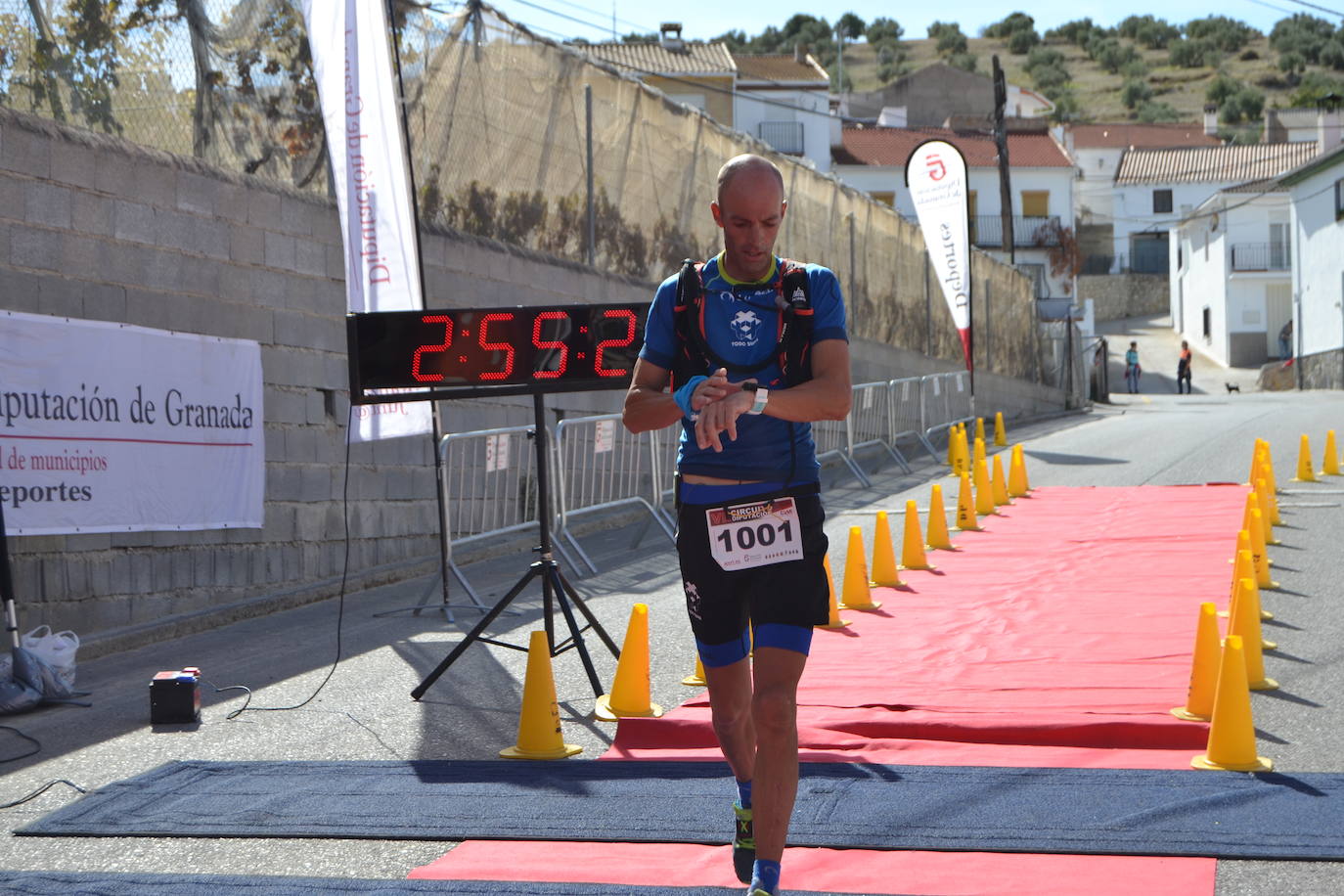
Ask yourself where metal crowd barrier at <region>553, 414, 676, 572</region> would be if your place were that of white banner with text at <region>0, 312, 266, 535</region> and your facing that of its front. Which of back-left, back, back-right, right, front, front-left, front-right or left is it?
left

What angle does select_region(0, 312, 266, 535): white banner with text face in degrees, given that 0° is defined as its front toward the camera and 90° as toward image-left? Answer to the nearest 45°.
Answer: approximately 315°

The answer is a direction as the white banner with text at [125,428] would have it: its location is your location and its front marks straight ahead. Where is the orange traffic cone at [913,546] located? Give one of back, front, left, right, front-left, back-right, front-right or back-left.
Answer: front-left

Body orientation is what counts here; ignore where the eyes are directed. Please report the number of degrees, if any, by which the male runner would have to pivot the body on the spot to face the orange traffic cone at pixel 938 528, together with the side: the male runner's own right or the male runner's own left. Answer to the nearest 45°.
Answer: approximately 180°

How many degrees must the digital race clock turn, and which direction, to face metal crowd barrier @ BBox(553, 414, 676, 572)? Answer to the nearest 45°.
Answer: approximately 180°

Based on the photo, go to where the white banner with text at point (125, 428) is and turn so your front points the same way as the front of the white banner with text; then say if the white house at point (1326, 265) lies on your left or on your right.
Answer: on your left

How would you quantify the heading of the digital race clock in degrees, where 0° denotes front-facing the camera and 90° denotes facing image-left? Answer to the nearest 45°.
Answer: approximately 0°

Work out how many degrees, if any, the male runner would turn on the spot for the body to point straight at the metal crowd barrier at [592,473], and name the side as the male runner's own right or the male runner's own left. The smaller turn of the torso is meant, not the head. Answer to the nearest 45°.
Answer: approximately 180°

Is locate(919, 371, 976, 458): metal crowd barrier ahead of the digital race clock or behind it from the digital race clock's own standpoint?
behind
